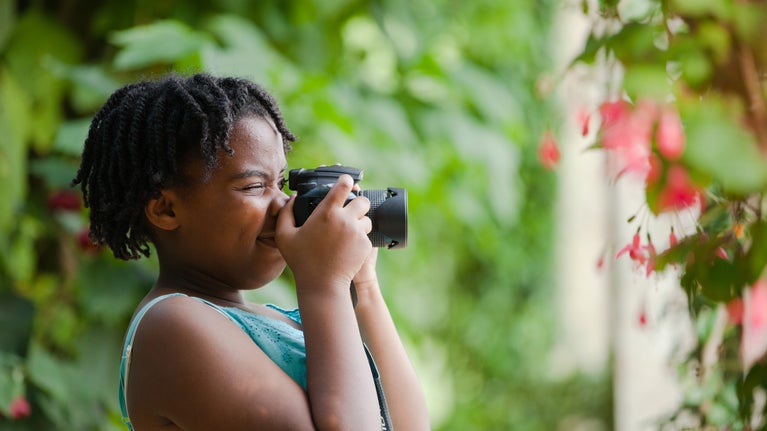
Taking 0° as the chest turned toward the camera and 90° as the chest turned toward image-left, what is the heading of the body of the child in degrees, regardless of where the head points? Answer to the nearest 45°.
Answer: approximately 270°

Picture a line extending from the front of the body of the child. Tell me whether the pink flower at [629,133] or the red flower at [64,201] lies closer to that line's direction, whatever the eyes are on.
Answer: the pink flower

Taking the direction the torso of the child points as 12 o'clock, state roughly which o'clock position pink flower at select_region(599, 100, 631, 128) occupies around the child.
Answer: The pink flower is roughly at 12 o'clock from the child.

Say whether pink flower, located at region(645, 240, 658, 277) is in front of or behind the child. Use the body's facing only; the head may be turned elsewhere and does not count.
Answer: in front

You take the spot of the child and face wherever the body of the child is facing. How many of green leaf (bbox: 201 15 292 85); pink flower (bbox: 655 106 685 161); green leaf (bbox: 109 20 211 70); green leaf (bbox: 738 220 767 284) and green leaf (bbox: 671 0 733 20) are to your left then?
2

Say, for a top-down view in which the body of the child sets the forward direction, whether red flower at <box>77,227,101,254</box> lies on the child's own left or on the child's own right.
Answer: on the child's own left

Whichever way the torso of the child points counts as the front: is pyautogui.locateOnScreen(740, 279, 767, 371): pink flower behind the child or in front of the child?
in front

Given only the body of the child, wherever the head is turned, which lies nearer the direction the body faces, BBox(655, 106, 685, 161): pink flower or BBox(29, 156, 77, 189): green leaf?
the pink flower

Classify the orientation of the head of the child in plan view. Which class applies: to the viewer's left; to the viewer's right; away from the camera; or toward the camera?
to the viewer's right

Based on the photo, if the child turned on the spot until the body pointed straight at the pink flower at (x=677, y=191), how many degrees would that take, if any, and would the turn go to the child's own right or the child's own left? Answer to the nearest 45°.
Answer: approximately 45° to the child's own right
